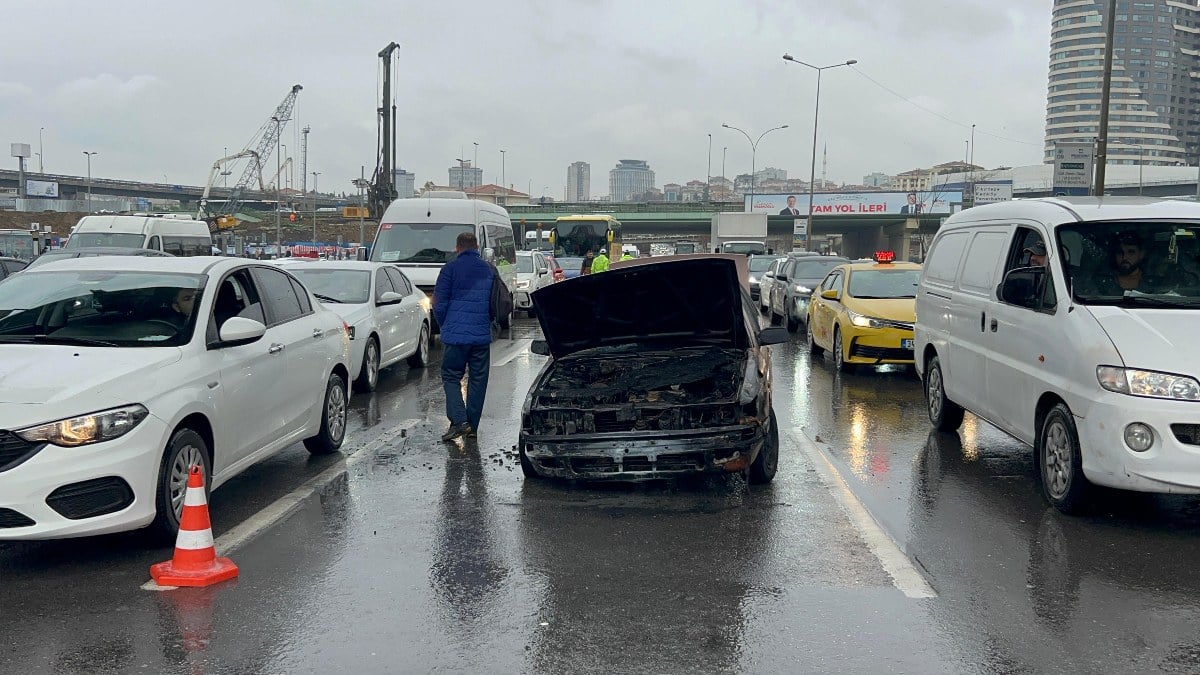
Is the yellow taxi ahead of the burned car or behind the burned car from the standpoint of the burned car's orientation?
behind

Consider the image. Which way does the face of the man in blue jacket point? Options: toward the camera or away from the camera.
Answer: away from the camera

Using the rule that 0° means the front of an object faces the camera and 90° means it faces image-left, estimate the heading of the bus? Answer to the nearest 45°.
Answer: approximately 0°

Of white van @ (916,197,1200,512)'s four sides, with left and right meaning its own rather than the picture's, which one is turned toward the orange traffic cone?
right

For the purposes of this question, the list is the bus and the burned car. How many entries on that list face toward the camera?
2

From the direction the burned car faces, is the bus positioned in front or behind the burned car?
behind

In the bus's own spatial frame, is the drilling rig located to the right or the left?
on its right

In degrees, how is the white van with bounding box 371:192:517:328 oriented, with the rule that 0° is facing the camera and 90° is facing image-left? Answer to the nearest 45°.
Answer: approximately 45°

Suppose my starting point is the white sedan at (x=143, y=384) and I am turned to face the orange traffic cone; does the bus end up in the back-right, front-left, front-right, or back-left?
back-left

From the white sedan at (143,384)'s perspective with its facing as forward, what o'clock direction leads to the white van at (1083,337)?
The white van is roughly at 8 o'clock from the white sedan.
